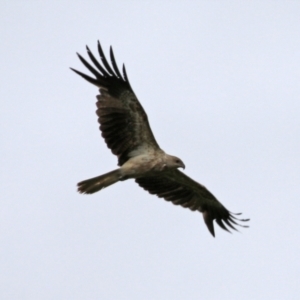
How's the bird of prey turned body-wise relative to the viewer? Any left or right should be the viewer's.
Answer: facing to the right of the viewer
